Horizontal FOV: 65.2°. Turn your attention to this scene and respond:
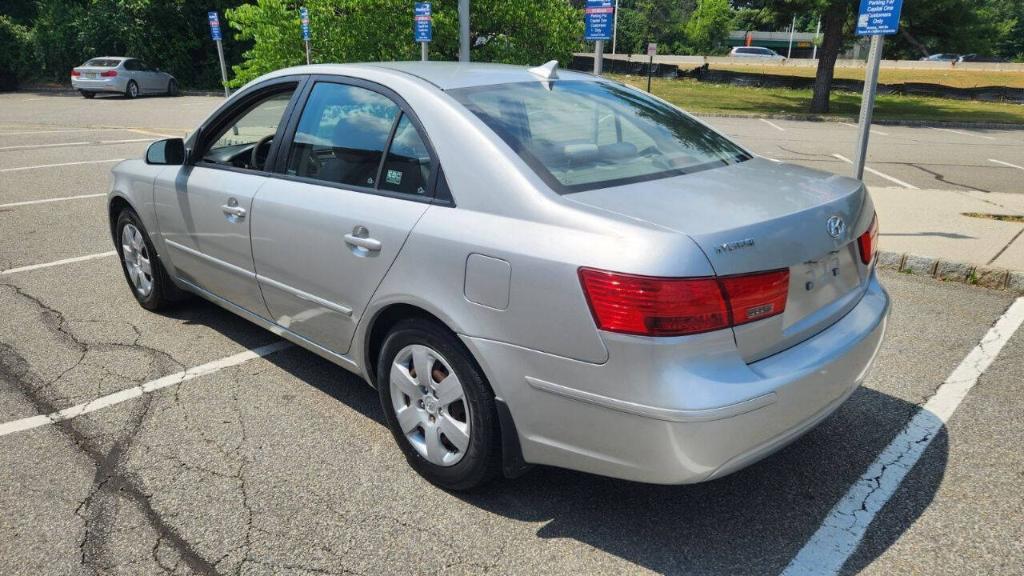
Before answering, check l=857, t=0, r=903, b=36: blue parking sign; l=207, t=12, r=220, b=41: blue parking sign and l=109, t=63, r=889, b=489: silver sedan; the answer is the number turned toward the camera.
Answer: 2

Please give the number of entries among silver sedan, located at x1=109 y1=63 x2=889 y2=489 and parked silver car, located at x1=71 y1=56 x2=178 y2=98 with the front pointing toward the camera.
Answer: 0

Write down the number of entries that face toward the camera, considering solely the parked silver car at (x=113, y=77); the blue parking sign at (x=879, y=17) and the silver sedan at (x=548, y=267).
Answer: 1

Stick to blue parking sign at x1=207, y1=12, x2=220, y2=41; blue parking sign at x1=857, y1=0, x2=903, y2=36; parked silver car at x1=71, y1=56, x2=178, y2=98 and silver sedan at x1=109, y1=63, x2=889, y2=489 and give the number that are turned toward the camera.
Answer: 2

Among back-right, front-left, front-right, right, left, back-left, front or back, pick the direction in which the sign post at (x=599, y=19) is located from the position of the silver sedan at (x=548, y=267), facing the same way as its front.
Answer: front-right

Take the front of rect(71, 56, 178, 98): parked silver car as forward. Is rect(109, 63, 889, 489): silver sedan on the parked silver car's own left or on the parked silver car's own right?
on the parked silver car's own right

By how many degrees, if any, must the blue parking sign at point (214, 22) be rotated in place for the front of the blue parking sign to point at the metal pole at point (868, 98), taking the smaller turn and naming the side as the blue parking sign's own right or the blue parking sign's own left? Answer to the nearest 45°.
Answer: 0° — it already faces it

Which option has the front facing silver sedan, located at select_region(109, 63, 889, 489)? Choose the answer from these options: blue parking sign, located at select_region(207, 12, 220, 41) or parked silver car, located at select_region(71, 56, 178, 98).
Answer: the blue parking sign

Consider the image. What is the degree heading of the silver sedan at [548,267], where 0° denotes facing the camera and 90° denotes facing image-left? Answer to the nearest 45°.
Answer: approximately 135°

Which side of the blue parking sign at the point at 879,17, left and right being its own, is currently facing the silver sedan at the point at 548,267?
front
